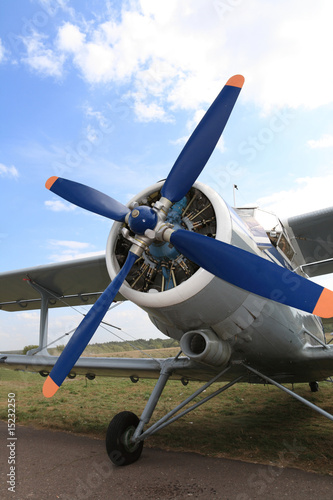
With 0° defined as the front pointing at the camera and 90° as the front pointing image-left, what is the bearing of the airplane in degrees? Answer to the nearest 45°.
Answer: approximately 45°
